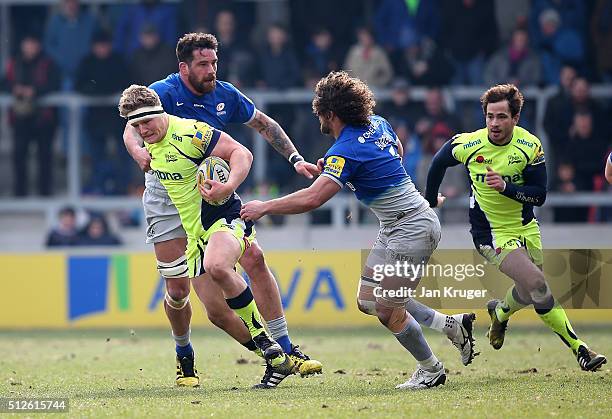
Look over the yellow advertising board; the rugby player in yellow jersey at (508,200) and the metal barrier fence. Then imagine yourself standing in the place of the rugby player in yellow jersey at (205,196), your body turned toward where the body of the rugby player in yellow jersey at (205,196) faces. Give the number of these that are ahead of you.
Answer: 0

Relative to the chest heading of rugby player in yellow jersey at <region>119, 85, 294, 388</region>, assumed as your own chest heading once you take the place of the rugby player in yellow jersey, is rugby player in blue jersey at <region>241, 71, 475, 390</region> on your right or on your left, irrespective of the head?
on your left

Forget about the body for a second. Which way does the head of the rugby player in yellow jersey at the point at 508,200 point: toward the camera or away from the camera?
toward the camera

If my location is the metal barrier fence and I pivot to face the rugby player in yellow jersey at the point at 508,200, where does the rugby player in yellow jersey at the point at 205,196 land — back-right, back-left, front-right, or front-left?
front-right

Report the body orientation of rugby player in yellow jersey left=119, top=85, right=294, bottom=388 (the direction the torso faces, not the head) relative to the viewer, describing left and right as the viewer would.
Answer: facing the viewer and to the left of the viewer

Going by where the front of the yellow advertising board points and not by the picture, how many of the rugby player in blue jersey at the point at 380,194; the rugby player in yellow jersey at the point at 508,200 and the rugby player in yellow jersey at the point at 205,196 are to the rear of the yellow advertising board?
0

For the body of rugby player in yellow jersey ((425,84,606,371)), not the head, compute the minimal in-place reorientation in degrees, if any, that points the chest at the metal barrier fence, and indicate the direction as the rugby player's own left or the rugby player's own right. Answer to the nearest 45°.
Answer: approximately 135° to the rugby player's own right

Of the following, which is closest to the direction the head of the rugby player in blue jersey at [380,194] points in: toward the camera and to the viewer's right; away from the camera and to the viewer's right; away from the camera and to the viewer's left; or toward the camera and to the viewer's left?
away from the camera and to the viewer's left

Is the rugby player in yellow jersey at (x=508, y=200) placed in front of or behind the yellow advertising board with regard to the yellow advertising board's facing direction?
in front

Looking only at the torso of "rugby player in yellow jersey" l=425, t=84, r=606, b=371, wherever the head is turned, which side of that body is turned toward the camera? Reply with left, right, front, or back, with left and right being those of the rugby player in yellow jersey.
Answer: front

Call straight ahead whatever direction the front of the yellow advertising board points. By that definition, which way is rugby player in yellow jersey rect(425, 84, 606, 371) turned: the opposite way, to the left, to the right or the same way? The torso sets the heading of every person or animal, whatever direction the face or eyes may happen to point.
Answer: the same way

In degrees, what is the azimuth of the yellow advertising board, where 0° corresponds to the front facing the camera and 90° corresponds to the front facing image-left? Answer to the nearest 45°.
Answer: approximately 0°
